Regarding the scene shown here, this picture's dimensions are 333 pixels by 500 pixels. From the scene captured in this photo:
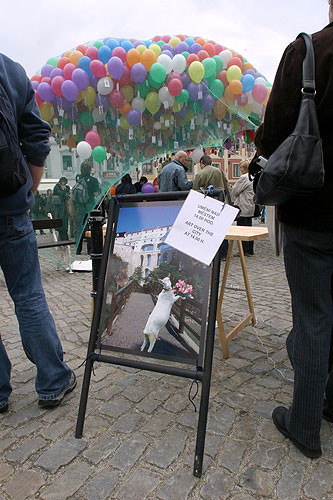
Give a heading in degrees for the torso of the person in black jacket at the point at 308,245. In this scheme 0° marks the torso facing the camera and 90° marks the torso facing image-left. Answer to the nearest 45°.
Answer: approximately 135°

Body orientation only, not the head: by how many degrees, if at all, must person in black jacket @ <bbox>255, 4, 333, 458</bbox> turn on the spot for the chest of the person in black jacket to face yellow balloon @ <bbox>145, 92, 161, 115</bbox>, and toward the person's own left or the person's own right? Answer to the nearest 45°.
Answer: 0° — they already face it

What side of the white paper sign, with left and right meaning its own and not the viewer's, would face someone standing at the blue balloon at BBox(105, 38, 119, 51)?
back

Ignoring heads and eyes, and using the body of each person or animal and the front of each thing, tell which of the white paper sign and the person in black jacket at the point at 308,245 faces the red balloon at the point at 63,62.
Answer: the person in black jacket

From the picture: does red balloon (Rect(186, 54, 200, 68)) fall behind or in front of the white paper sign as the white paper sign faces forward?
behind

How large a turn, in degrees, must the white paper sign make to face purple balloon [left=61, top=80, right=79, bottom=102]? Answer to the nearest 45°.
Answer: approximately 135° to its right

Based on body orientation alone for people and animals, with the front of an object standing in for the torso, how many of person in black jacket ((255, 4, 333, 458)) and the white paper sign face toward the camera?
1

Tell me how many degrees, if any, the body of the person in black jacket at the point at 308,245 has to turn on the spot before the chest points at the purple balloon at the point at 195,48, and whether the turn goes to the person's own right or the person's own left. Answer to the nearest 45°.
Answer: approximately 45° to the person's own right

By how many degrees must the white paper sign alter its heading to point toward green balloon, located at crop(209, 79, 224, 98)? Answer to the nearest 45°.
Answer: approximately 180°

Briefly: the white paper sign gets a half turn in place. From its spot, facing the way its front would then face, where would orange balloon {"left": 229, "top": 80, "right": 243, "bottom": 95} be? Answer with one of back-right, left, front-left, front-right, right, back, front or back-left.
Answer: front
